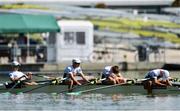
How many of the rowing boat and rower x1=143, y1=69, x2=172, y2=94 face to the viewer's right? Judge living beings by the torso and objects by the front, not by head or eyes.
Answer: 1

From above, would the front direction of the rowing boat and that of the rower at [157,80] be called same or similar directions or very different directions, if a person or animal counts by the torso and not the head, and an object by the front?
very different directions
